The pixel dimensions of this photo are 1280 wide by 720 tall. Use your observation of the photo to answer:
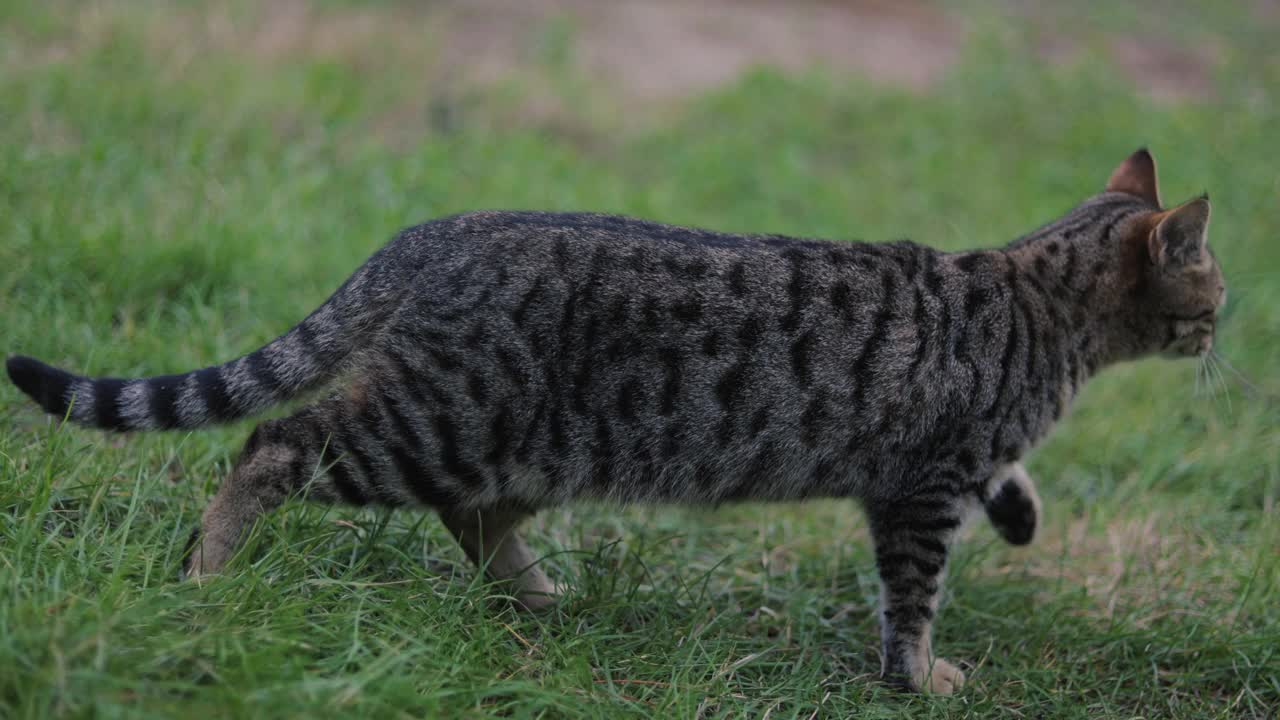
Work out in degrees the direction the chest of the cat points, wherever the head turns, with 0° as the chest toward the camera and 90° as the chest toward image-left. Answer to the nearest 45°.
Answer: approximately 270°
